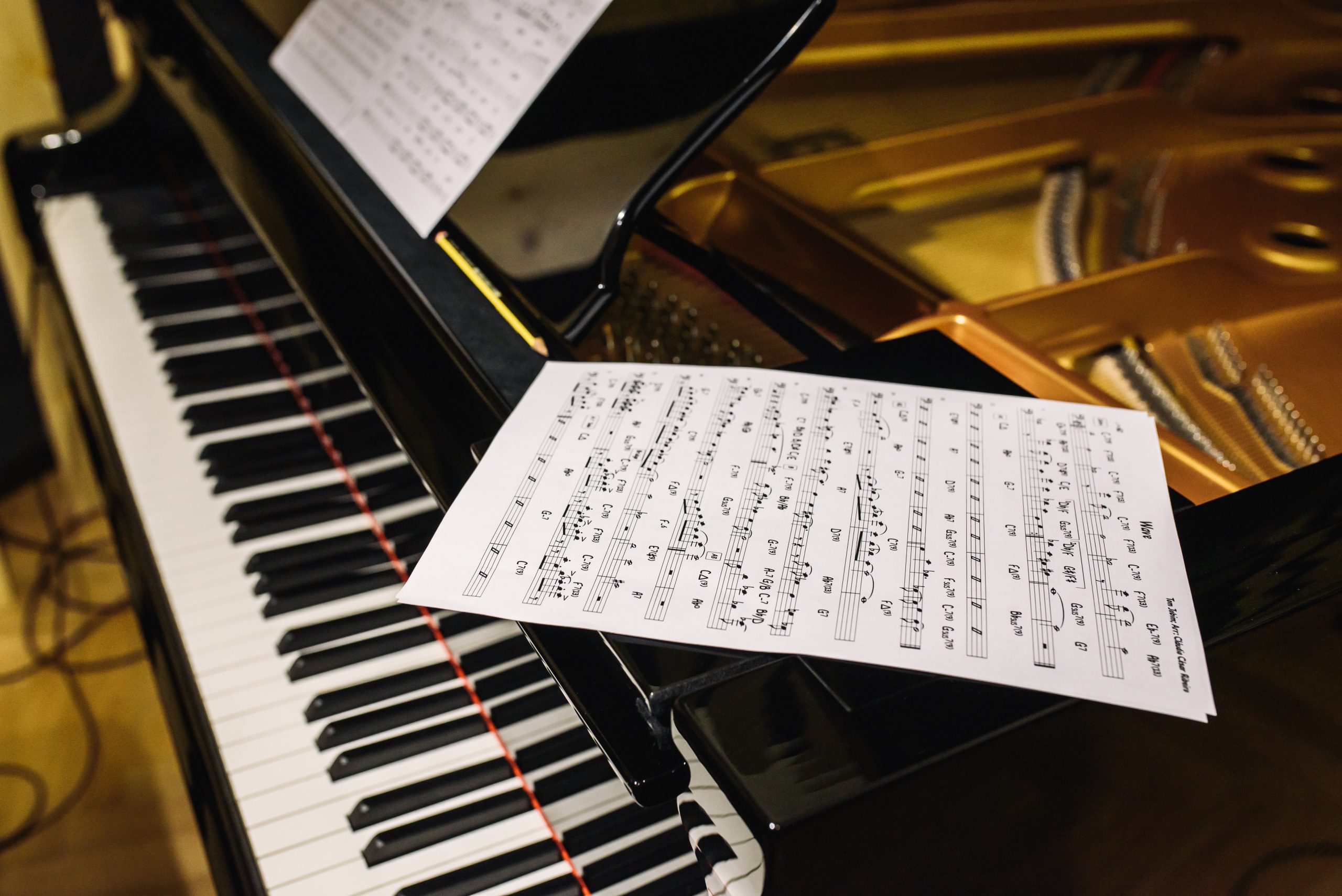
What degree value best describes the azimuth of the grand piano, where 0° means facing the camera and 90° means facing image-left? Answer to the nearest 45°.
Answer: approximately 45°

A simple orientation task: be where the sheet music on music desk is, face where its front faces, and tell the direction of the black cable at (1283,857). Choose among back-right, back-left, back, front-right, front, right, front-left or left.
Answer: left

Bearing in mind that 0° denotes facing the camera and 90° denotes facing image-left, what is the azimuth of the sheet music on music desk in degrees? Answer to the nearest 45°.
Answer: approximately 45°
